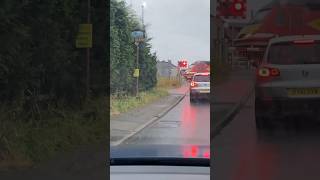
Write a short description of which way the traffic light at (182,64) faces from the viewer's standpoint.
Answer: facing the viewer

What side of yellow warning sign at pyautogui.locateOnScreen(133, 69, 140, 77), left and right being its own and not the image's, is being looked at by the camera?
front

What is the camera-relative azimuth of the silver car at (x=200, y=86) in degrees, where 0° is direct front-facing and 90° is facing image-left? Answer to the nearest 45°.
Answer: approximately 180°
